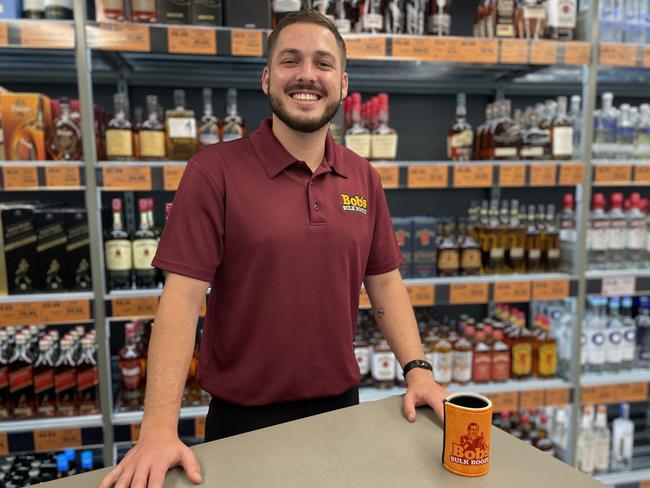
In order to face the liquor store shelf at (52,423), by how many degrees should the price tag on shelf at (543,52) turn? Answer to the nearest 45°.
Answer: approximately 45° to its right

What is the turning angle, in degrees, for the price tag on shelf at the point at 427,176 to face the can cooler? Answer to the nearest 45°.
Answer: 0° — it already faces it

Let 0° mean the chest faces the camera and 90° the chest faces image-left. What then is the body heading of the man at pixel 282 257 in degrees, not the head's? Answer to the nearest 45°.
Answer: approximately 315°

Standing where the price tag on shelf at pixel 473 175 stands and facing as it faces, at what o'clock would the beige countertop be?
The beige countertop is roughly at 12 o'clock from the price tag on shelf.

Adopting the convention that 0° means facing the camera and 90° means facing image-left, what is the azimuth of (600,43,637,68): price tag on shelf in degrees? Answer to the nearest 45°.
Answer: approximately 0°

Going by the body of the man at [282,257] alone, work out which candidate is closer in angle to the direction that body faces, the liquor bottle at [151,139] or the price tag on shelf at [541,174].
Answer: the price tag on shelf

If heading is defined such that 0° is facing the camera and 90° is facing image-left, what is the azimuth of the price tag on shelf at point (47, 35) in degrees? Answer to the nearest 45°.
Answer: approximately 0°
